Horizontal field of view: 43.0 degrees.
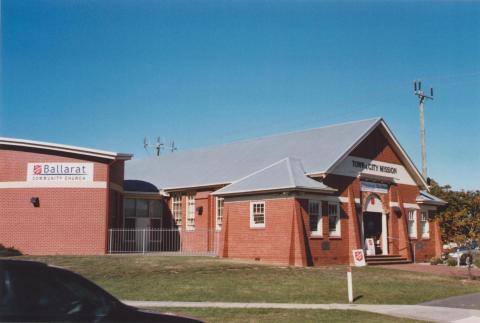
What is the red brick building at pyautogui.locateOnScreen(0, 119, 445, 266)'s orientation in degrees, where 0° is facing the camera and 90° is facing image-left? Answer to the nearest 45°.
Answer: approximately 315°

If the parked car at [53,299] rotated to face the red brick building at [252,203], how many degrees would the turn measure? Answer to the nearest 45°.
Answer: approximately 90° to its left

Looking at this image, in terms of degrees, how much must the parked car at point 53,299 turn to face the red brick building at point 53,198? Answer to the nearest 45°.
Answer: approximately 90° to its left

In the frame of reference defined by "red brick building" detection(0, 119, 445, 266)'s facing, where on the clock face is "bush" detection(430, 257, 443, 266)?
The bush is roughly at 10 o'clock from the red brick building.

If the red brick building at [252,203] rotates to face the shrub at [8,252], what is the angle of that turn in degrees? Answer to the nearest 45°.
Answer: approximately 135° to its right

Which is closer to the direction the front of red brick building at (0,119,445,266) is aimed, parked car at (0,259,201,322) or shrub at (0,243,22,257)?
the parked car

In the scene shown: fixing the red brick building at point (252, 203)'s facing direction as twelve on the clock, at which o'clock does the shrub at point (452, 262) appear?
The shrub is roughly at 10 o'clock from the red brick building.

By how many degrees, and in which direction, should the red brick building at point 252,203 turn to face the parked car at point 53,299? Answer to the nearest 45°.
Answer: approximately 45° to its right

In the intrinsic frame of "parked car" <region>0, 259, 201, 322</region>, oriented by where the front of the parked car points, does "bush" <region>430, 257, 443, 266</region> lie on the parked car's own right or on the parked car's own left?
on the parked car's own left
